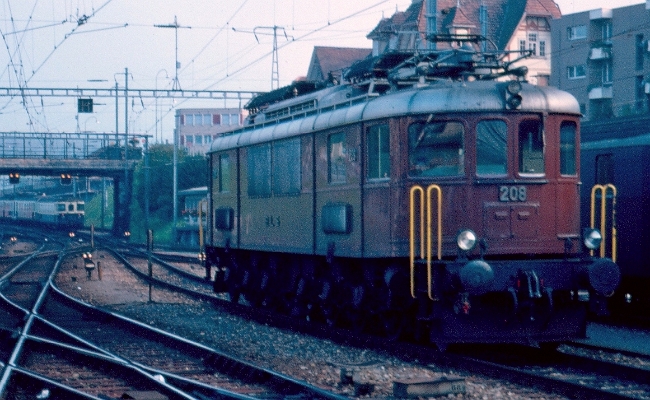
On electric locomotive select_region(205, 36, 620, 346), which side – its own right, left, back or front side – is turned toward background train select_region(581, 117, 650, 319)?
left

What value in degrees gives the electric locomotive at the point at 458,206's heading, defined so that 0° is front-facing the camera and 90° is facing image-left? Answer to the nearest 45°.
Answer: approximately 315°
